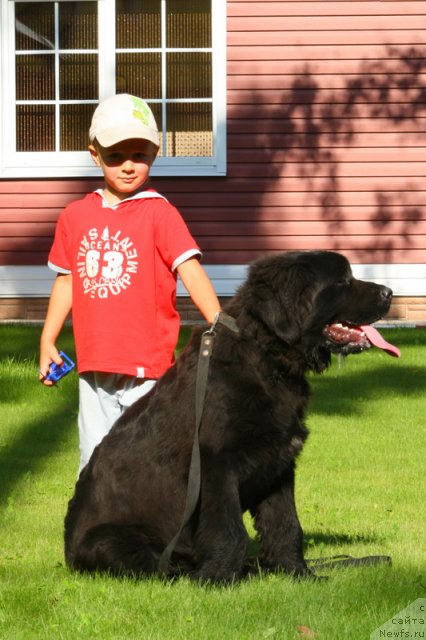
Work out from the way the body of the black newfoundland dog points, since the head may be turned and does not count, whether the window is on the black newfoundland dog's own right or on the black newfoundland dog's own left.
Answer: on the black newfoundland dog's own left

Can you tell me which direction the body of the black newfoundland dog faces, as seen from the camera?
to the viewer's right

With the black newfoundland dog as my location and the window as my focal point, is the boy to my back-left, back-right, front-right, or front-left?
front-left

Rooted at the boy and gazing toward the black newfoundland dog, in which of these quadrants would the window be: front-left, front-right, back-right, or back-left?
back-left

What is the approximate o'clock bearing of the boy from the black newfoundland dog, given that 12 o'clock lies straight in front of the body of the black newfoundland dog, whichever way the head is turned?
The boy is roughly at 8 o'clock from the black newfoundland dog.
